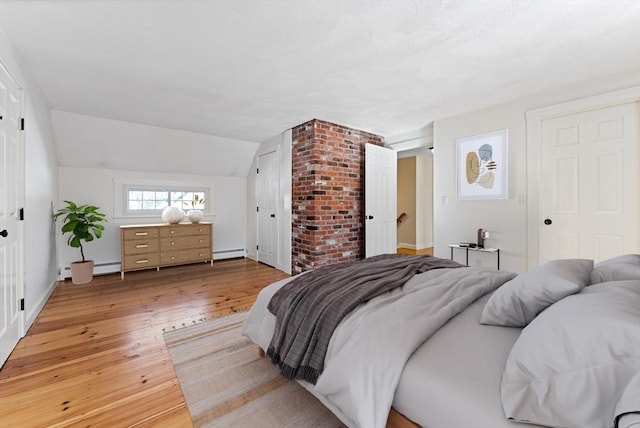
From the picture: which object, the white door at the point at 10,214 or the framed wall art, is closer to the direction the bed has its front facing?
the white door

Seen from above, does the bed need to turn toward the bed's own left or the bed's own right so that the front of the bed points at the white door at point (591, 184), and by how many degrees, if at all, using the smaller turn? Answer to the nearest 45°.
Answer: approximately 135° to the bed's own right

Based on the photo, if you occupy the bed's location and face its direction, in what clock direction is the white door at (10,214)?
The white door is roughly at 12 o'clock from the bed.

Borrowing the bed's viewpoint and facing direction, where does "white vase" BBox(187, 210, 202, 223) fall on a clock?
The white vase is roughly at 1 o'clock from the bed.

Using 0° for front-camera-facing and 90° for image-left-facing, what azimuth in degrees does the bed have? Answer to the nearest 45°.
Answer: approximately 90°

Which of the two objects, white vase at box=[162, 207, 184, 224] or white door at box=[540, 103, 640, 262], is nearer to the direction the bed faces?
the white vase

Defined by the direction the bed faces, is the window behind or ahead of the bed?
ahead

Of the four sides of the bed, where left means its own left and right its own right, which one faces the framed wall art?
right

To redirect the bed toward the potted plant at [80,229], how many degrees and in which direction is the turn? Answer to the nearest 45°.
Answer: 0° — it already faces it
